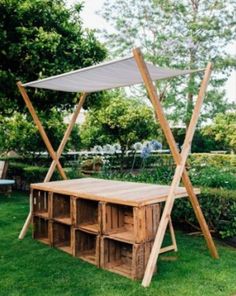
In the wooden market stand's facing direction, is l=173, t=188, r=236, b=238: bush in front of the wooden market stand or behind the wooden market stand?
behind

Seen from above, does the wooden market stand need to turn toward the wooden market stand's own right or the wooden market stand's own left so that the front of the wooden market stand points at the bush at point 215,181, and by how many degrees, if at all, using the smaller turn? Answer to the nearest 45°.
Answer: approximately 180°

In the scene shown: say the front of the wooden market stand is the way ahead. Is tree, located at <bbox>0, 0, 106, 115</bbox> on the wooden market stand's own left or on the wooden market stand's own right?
on the wooden market stand's own right

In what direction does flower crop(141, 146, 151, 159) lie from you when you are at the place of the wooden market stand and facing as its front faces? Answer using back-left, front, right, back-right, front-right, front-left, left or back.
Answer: back-right

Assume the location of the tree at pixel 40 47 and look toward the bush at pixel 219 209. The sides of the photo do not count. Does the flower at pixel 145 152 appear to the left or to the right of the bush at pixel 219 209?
left

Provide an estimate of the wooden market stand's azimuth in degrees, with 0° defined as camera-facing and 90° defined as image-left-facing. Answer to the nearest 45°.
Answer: approximately 45°

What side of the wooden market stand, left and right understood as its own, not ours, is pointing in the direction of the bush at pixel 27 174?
right

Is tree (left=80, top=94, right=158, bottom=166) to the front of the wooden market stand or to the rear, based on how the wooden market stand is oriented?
to the rear

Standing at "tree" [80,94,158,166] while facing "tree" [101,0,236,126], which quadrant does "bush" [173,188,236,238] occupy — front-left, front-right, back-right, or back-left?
back-right
